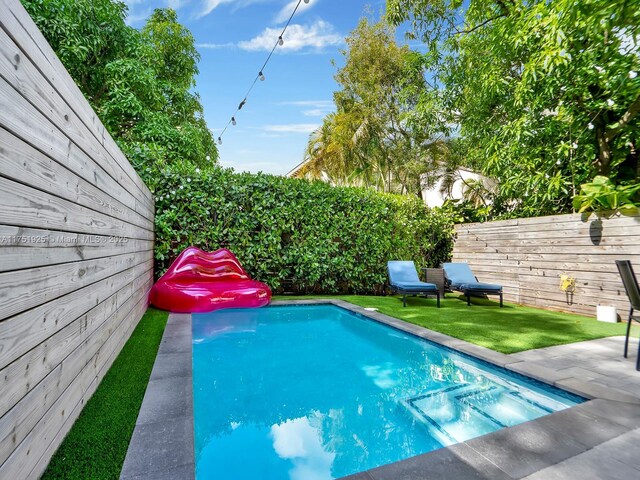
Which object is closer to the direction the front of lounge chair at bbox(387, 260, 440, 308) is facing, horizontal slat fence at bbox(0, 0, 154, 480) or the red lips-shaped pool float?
the horizontal slat fence

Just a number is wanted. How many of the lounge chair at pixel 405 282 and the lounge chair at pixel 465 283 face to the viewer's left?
0

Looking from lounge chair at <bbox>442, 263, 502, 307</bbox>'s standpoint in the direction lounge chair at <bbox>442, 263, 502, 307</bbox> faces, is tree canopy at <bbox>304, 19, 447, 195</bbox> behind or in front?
behind

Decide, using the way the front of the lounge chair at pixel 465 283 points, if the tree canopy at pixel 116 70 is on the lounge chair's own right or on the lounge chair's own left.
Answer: on the lounge chair's own right

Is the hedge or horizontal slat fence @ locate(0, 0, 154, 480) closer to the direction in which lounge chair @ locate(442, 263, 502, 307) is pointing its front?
the horizontal slat fence

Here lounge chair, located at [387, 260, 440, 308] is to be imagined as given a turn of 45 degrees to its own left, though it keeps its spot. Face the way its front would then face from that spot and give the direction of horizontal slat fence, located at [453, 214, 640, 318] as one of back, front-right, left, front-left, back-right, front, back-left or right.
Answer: front

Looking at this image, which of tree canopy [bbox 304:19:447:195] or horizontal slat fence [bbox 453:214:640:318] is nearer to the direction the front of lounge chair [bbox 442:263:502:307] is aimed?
the horizontal slat fence

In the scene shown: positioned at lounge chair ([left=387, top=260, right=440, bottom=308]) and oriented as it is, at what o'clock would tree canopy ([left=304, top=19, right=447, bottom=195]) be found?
The tree canopy is roughly at 7 o'clock from the lounge chair.

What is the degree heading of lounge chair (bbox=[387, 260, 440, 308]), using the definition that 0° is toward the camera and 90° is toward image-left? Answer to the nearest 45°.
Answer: approximately 315°

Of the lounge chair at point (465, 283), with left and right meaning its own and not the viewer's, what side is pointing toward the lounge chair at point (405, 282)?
right
